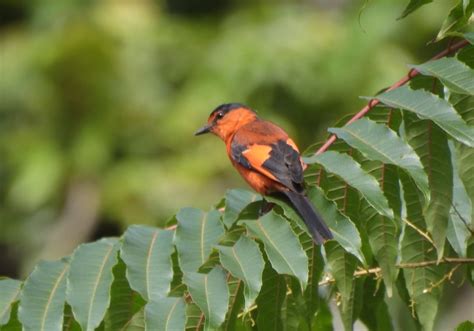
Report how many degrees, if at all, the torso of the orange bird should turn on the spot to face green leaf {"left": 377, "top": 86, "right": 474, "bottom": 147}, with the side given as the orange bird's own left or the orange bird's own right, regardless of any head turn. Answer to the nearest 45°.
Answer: approximately 180°

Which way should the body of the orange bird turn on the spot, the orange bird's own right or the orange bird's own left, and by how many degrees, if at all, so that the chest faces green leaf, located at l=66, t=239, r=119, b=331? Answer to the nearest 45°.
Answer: approximately 90° to the orange bird's own left

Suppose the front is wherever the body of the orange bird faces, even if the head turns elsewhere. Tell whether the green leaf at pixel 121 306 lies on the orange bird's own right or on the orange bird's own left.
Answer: on the orange bird's own left

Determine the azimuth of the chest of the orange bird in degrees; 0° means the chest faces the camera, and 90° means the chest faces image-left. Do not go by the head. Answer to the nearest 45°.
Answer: approximately 135°
